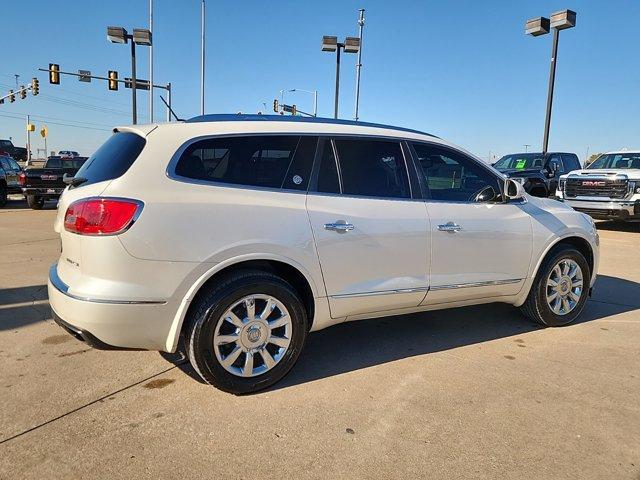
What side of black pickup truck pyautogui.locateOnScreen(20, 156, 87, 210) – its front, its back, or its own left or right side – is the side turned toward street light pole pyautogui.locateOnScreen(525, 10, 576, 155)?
right

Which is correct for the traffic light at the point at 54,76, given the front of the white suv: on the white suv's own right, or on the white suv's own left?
on the white suv's own left

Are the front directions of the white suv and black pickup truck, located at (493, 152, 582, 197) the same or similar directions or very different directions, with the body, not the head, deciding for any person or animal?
very different directions

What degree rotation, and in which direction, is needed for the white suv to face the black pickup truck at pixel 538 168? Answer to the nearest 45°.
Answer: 0° — it already faces it

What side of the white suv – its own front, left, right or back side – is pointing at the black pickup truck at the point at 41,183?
left
